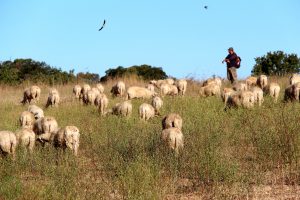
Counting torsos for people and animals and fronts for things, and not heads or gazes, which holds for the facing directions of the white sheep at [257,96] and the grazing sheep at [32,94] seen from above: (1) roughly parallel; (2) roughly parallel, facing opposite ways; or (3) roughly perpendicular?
roughly perpendicular

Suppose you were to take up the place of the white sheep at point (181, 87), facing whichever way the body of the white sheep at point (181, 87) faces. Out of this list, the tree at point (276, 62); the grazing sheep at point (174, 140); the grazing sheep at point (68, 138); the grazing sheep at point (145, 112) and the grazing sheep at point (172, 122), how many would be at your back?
4

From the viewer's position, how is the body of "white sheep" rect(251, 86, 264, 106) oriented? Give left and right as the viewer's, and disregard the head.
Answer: facing away from the viewer

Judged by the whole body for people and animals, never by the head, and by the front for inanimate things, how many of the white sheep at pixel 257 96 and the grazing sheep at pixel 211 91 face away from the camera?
1

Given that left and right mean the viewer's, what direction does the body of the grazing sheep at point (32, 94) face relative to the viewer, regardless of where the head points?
facing away from the viewer and to the left of the viewer

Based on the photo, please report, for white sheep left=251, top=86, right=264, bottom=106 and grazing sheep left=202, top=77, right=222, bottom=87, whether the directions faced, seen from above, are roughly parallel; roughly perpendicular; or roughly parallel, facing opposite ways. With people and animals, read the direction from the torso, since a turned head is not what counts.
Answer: roughly perpendicular

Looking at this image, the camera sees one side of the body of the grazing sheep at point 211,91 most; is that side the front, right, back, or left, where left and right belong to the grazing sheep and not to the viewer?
left

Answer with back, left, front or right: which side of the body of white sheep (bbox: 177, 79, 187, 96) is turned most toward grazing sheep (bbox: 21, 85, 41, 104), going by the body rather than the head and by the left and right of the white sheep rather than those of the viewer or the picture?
left

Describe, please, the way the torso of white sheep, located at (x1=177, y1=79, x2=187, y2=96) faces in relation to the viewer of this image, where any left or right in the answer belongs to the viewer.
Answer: facing away from the viewer

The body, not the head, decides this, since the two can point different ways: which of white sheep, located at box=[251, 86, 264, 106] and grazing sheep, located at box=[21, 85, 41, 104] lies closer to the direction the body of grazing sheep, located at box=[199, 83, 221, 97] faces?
the grazing sheep

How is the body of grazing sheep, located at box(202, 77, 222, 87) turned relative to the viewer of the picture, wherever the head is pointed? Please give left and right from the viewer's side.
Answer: facing to the left of the viewer
